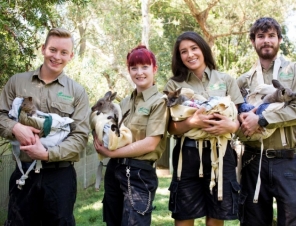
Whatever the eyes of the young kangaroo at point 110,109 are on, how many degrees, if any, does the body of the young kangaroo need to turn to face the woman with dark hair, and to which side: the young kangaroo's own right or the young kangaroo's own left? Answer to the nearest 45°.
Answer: approximately 180°

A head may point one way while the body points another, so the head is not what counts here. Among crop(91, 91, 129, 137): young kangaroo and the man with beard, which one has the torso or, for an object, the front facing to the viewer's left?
the young kangaroo

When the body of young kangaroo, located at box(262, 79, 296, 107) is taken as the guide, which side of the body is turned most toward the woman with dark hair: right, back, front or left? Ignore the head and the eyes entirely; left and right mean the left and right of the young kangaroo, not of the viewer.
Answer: back

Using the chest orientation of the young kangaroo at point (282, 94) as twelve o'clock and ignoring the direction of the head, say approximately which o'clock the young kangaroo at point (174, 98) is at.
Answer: the young kangaroo at point (174, 98) is roughly at 5 o'clock from the young kangaroo at point (282, 94).

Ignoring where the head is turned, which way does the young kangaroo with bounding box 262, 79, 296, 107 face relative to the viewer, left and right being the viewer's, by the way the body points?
facing to the right of the viewer

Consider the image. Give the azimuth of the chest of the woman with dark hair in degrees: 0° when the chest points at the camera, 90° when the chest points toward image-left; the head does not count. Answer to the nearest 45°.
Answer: approximately 0°

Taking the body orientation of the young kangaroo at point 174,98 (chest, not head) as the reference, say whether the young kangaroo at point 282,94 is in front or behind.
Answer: behind
